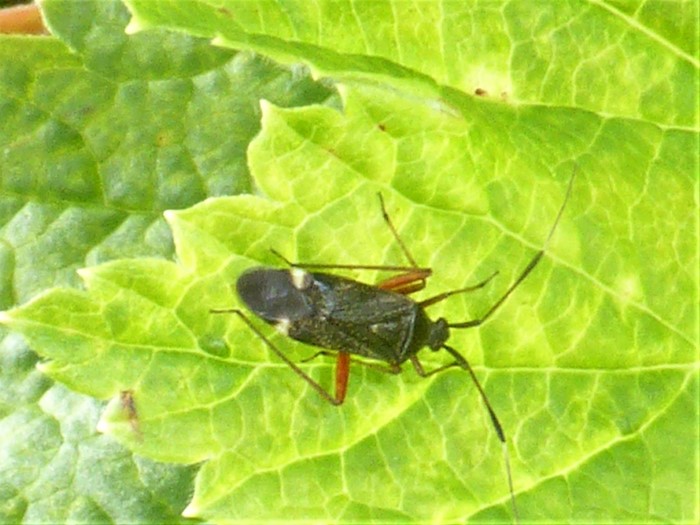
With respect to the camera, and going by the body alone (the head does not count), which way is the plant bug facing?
to the viewer's right

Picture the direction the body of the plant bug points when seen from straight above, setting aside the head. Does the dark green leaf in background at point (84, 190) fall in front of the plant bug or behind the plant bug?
behind
